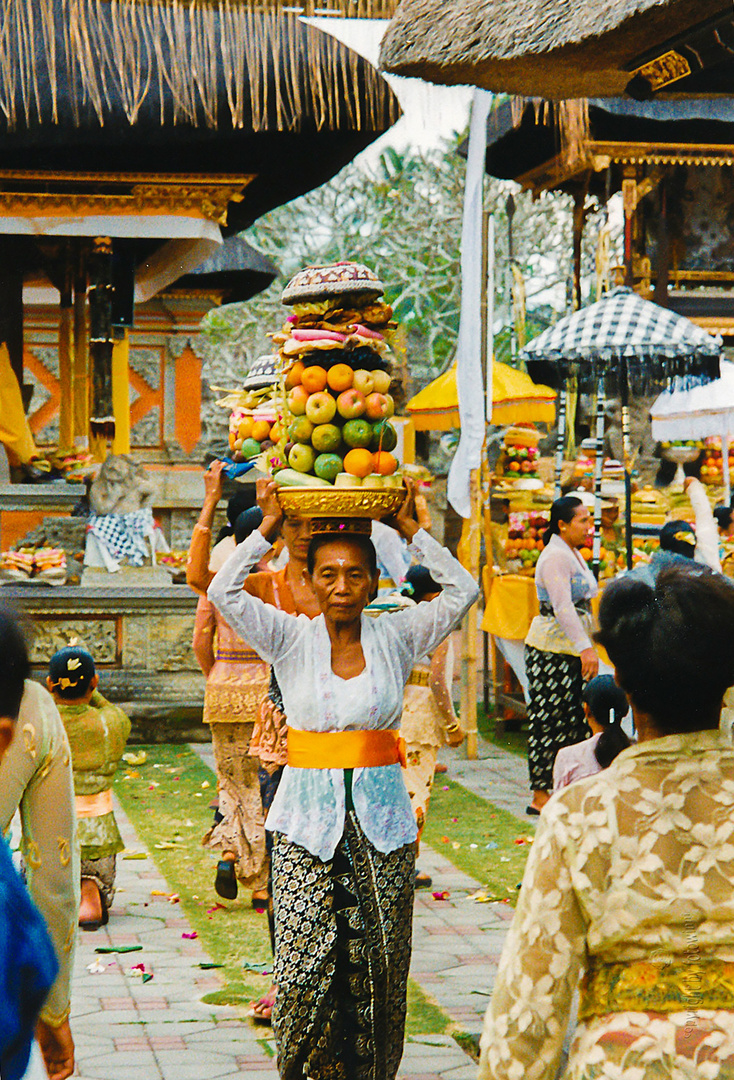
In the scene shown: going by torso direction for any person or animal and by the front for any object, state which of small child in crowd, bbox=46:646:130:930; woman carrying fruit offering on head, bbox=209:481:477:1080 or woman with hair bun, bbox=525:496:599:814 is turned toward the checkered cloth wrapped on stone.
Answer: the small child in crowd

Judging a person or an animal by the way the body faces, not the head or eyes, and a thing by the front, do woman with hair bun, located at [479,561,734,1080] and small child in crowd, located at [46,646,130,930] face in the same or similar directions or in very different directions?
same or similar directions

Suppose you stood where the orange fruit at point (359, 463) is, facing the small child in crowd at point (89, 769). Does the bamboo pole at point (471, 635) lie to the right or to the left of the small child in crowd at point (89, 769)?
right

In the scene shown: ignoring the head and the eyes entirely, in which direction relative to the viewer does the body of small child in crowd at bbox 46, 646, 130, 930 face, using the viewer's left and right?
facing away from the viewer

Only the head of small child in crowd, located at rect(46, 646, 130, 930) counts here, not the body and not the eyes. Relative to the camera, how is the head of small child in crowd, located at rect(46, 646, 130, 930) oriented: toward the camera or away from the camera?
away from the camera

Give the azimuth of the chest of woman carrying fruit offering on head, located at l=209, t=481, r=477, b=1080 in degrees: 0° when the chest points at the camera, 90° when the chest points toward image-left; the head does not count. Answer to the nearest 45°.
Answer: approximately 0°

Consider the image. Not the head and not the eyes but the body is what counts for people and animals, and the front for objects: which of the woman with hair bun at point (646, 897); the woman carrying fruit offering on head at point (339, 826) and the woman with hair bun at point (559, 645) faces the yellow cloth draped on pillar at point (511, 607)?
the woman with hair bun at point (646, 897)

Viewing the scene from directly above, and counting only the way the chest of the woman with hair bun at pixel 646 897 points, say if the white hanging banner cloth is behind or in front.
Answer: in front

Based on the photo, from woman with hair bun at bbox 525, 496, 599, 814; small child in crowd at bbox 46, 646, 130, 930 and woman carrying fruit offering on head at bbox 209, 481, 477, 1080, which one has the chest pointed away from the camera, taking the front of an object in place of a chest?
the small child in crowd

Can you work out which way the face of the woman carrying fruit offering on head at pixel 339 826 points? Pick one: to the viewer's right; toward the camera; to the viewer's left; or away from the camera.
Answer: toward the camera

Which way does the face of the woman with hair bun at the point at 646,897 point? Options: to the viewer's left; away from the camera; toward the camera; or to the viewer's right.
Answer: away from the camera

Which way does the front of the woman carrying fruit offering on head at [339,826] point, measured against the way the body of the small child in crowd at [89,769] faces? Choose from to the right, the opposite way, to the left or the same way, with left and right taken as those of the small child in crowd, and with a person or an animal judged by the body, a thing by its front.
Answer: the opposite way

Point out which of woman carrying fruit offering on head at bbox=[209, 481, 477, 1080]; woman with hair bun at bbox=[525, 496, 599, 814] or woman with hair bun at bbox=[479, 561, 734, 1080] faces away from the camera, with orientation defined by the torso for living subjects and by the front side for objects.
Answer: woman with hair bun at bbox=[479, 561, 734, 1080]

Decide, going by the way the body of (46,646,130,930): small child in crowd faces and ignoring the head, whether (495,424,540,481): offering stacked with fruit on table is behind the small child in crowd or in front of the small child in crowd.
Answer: in front

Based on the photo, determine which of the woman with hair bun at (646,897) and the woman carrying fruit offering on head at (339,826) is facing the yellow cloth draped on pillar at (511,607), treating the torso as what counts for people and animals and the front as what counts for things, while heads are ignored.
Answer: the woman with hair bun

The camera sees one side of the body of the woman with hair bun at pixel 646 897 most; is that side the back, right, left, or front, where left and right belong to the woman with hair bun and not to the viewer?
back

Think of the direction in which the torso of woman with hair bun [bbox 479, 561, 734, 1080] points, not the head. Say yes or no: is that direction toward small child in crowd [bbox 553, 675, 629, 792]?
yes

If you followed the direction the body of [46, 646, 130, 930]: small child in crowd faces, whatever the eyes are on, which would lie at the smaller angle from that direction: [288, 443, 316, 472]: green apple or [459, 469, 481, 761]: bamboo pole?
the bamboo pole
